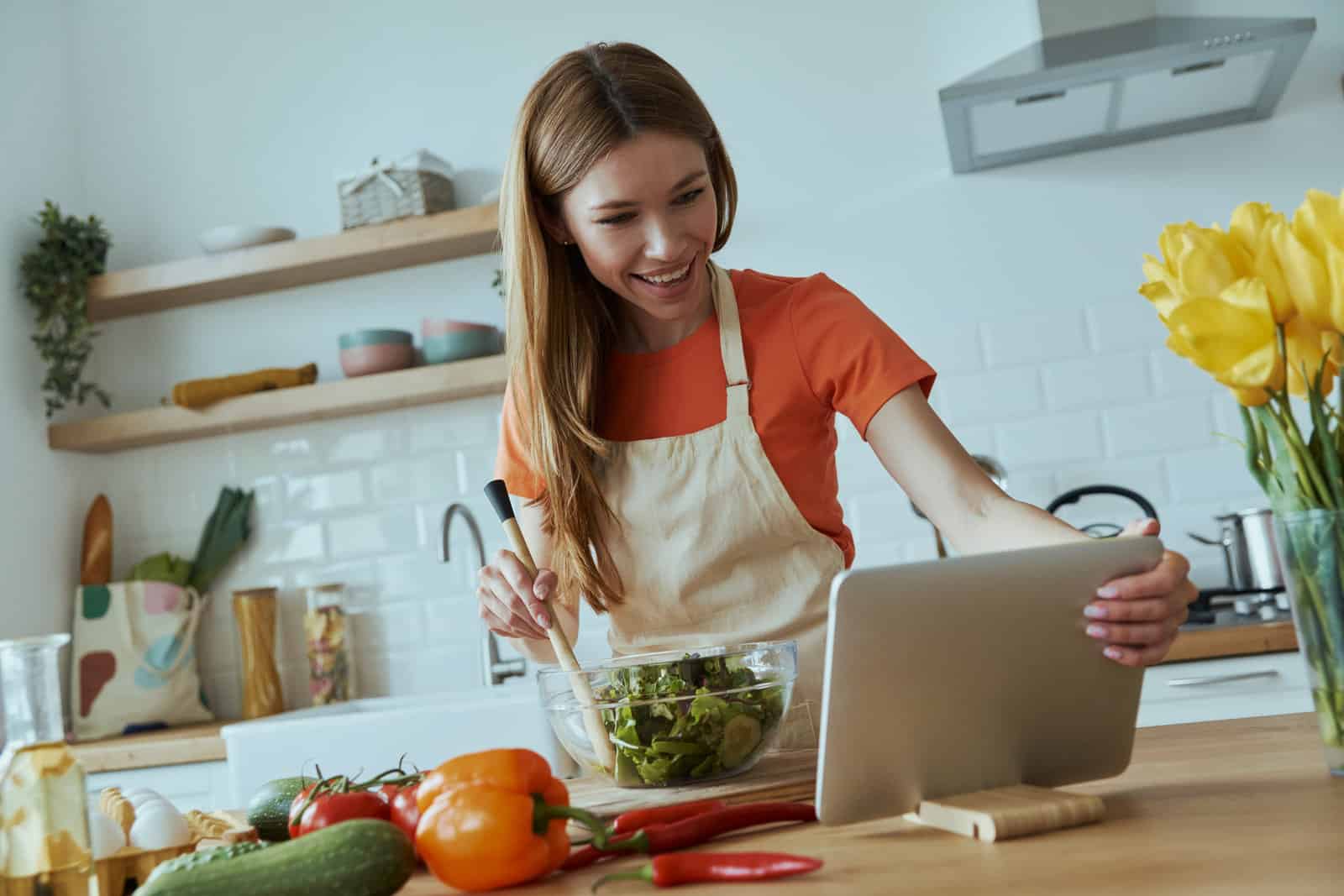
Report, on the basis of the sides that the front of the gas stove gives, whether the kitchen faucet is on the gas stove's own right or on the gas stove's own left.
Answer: on the gas stove's own right

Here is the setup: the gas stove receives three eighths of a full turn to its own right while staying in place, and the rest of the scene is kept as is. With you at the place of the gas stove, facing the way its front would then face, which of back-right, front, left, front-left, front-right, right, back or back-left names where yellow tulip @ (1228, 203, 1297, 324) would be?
back-left

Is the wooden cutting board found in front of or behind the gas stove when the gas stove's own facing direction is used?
in front

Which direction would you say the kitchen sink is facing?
toward the camera

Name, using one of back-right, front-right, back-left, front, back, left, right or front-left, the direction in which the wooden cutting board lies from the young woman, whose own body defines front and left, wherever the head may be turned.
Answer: front

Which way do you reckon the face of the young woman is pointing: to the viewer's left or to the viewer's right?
to the viewer's right

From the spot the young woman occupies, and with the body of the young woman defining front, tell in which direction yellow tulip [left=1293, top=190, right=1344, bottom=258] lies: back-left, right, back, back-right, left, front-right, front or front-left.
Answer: front-left

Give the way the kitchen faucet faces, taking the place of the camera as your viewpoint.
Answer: facing the viewer and to the left of the viewer

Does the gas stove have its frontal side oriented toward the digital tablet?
yes

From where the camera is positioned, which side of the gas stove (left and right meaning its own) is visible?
front

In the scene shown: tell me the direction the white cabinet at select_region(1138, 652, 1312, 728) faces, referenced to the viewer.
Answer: facing the viewer

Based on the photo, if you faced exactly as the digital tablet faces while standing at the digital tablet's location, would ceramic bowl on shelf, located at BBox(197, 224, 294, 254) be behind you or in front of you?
in front
